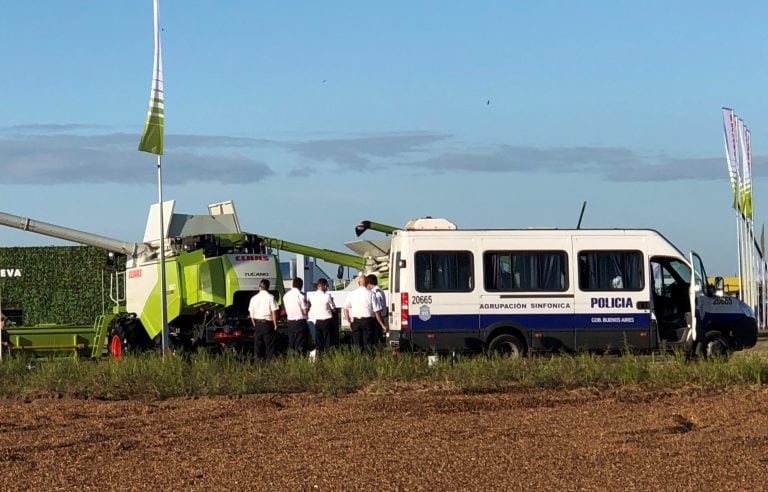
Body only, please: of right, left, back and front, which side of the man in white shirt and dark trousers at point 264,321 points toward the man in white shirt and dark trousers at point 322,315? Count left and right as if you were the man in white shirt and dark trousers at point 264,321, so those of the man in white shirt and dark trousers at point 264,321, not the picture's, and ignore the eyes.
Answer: right

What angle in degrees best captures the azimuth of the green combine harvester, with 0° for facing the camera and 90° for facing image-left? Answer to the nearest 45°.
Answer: approximately 135°

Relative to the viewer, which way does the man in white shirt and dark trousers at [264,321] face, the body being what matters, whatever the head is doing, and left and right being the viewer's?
facing away from the viewer

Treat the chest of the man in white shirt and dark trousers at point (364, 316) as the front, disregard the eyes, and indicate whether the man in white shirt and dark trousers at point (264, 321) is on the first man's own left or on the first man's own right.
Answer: on the first man's own left

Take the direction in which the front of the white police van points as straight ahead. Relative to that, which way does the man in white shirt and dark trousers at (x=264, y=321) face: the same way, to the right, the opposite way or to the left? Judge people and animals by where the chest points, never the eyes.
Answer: to the left

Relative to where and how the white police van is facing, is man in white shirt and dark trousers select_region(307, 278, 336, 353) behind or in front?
behind

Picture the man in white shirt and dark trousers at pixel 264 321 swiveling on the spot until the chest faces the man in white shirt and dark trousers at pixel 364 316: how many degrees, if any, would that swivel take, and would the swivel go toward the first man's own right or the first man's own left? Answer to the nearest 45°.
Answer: approximately 90° to the first man's own right

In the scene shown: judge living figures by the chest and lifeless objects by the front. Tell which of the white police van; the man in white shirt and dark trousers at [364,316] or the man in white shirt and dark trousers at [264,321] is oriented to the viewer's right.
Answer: the white police van

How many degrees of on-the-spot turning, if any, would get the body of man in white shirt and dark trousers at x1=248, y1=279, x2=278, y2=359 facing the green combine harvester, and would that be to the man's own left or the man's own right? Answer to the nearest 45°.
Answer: approximately 45° to the man's own left

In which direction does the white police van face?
to the viewer's right

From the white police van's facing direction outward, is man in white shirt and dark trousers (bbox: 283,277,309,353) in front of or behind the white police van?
behind

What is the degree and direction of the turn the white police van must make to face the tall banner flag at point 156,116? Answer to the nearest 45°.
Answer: approximately 180°

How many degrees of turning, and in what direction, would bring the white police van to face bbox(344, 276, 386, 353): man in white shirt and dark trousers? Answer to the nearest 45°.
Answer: approximately 180°

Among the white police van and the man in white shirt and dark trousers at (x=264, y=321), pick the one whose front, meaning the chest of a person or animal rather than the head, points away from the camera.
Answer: the man in white shirt and dark trousers

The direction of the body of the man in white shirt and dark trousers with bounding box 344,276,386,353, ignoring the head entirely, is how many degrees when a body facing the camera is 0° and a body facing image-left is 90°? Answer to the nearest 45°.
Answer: approximately 180°

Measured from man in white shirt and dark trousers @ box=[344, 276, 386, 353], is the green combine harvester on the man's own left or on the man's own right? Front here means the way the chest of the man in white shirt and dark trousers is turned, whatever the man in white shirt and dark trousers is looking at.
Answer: on the man's own left
